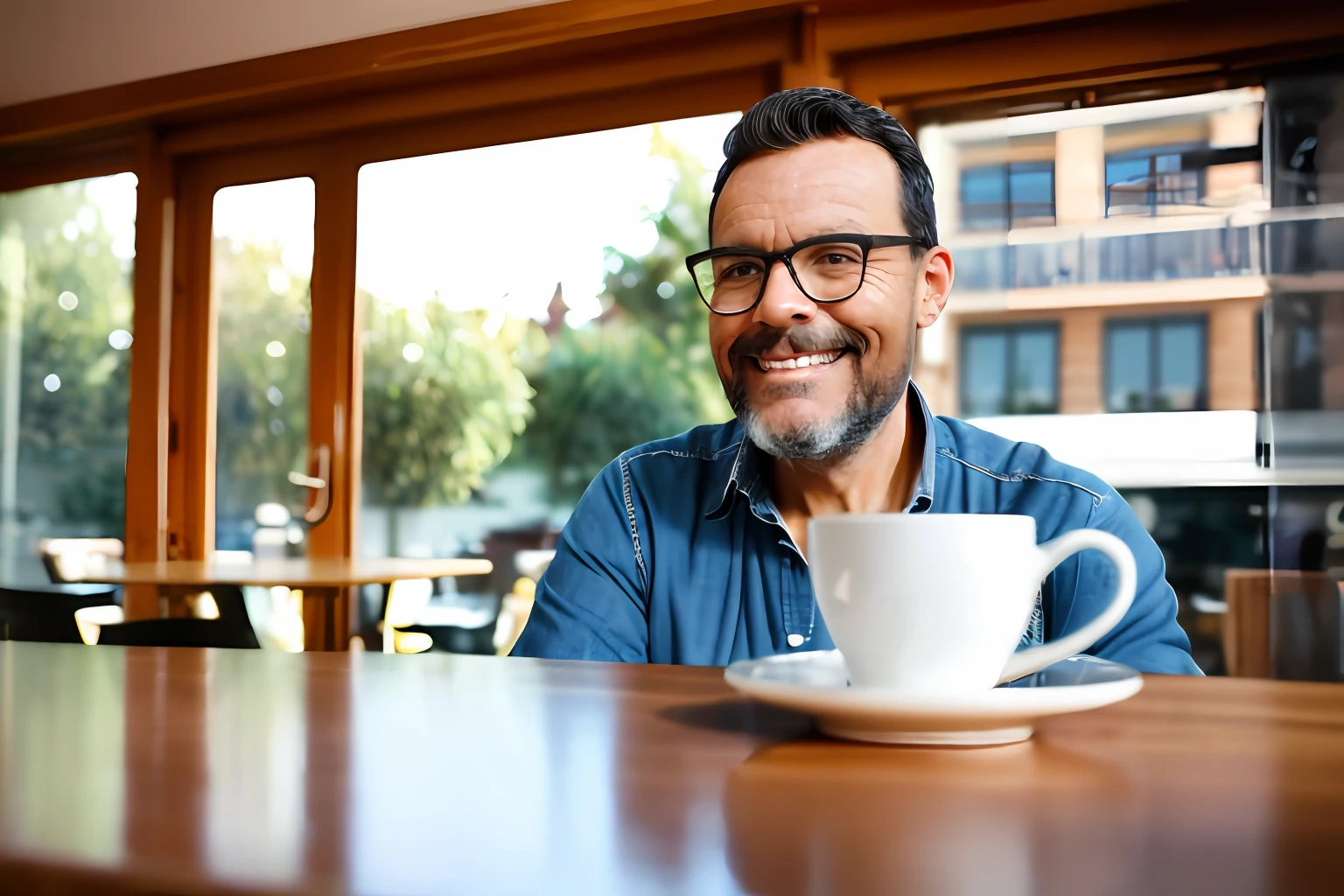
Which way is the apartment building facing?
toward the camera

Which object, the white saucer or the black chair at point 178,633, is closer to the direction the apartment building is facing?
the white saucer

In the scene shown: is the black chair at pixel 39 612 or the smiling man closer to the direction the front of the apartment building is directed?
the smiling man

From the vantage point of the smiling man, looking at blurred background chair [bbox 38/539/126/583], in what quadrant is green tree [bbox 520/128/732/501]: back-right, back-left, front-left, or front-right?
front-right

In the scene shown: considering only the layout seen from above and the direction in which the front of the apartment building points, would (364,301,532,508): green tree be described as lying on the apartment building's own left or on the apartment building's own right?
on the apartment building's own right

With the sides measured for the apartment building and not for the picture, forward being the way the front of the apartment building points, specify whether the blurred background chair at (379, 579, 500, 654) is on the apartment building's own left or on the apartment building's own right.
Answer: on the apartment building's own right

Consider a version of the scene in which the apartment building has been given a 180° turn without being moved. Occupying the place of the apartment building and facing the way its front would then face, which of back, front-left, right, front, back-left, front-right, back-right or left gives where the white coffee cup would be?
back

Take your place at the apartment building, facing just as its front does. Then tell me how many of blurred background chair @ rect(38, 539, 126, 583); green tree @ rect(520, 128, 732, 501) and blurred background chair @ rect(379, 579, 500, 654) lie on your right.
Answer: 3

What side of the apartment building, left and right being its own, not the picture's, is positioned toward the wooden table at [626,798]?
front

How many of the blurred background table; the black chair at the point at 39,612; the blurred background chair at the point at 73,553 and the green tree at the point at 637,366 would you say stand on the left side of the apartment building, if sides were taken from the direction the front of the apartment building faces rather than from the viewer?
0

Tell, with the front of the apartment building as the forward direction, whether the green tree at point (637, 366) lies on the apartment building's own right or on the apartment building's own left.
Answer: on the apartment building's own right

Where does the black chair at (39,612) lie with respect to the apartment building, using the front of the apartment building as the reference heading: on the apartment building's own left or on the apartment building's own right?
on the apartment building's own right

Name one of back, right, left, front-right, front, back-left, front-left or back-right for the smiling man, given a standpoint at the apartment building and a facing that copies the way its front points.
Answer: front
